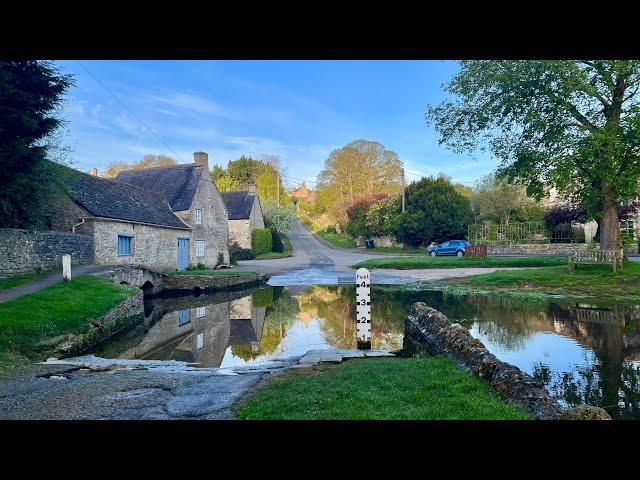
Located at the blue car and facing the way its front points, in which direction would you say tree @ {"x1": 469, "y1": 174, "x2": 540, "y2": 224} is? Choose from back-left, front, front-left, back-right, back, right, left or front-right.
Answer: back-right

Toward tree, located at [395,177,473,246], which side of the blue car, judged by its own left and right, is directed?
right

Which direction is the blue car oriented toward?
to the viewer's left

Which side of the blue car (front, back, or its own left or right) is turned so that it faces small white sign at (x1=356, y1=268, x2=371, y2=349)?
left

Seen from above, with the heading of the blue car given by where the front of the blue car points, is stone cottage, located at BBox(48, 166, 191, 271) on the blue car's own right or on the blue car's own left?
on the blue car's own left

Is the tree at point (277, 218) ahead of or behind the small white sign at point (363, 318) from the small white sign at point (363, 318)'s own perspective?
behind

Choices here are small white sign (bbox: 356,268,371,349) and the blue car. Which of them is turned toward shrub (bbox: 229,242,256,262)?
the blue car

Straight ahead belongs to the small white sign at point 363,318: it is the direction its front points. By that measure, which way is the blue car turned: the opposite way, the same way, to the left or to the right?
to the right

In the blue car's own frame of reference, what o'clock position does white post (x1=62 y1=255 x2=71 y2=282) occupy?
The white post is roughly at 10 o'clock from the blue car.

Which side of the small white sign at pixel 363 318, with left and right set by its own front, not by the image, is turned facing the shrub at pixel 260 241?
back

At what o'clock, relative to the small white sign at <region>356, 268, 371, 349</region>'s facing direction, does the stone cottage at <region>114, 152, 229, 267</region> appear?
The stone cottage is roughly at 5 o'clock from the small white sign.

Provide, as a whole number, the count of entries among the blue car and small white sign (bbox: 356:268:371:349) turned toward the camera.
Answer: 1

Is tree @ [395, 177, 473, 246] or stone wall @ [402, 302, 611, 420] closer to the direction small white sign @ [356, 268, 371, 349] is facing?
the stone wall

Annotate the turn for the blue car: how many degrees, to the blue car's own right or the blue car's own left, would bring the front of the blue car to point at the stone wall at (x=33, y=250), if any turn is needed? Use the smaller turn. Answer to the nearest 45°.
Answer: approximately 45° to the blue car's own left
